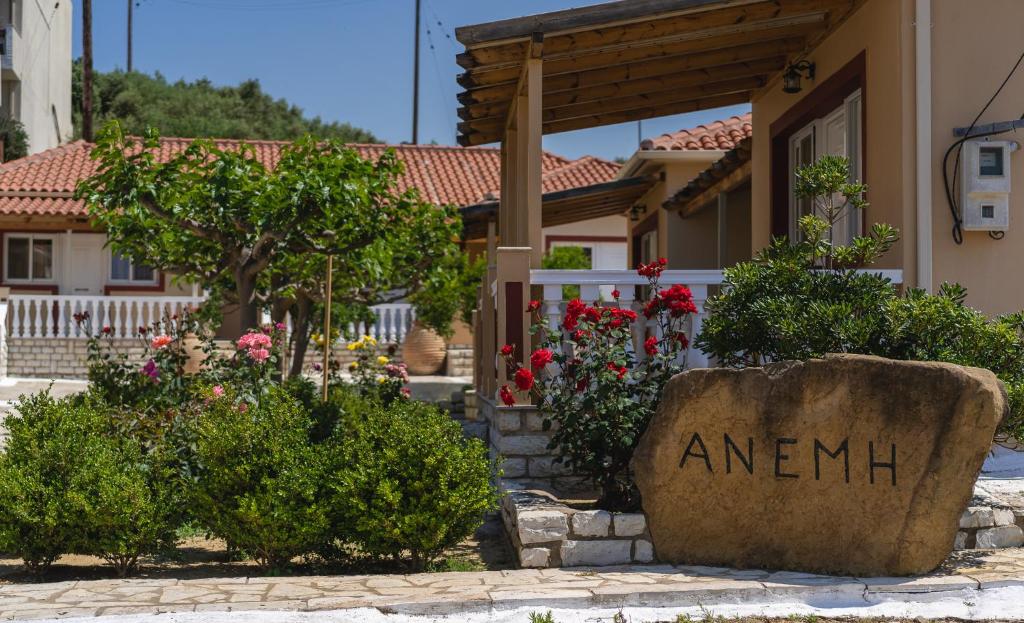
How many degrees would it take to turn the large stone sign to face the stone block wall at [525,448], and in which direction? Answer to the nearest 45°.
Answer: approximately 135° to its right

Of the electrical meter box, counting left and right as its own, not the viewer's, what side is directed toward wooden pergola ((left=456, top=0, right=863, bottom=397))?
right

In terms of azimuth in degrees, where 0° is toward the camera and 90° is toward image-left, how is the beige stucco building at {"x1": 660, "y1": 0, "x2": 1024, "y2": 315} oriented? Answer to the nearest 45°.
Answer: approximately 45°

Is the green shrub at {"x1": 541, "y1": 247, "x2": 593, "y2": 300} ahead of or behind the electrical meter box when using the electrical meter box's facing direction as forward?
behind

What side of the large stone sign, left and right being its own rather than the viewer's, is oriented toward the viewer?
front

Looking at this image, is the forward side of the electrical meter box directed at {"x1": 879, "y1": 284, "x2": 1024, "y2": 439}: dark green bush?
yes

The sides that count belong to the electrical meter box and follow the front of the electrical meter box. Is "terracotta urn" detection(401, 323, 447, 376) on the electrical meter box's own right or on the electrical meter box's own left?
on the electrical meter box's own right

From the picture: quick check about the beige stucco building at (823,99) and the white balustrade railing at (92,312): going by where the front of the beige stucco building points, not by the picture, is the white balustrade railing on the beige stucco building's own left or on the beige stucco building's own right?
on the beige stucco building's own right

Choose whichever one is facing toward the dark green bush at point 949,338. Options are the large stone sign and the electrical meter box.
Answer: the electrical meter box

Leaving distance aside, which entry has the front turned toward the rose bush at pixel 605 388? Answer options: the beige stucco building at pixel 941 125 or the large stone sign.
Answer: the beige stucco building

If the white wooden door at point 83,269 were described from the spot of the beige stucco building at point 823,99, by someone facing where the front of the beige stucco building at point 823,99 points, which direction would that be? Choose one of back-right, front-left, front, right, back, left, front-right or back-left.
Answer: right

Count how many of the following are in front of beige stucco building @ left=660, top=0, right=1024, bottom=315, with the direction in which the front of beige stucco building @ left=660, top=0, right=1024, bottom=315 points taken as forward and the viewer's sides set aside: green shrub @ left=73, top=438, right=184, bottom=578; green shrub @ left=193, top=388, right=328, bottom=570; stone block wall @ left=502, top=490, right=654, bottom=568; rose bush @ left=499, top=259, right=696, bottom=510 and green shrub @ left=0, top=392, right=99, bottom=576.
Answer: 5
